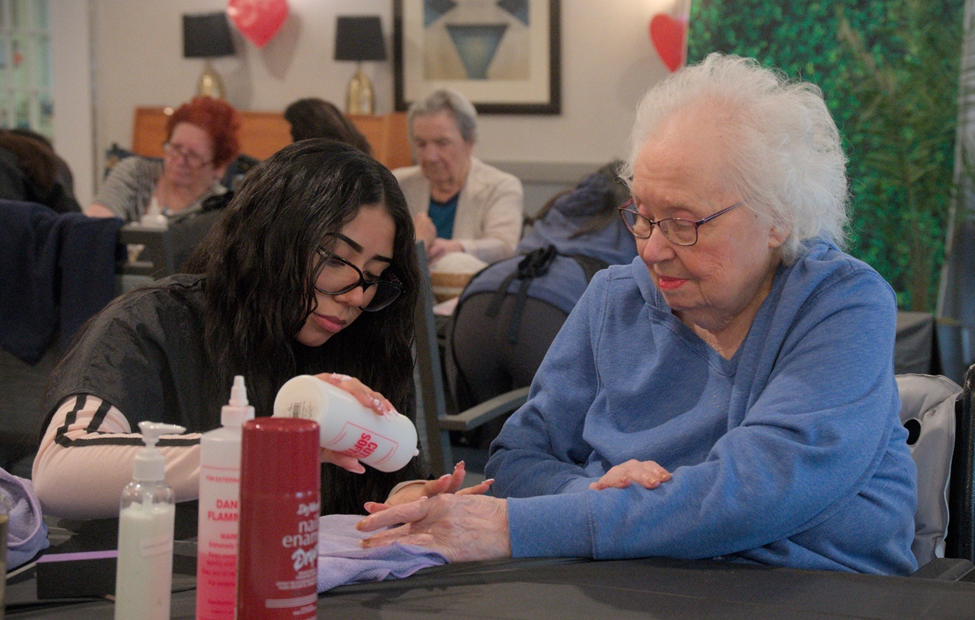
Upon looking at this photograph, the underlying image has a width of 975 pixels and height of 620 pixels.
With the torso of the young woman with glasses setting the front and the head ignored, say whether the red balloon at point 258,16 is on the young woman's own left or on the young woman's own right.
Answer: on the young woman's own left

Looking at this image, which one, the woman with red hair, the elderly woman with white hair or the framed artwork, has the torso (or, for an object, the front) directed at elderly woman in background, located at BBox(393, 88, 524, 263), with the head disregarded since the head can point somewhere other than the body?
the framed artwork

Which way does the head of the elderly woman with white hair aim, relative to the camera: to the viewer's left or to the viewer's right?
to the viewer's left

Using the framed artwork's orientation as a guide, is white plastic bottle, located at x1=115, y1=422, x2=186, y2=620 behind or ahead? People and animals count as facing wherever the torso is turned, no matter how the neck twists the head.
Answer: ahead

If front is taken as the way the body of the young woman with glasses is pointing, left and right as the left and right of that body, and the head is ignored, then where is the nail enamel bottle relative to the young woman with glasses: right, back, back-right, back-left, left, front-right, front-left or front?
front-right

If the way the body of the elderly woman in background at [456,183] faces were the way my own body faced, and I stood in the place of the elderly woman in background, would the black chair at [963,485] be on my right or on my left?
on my left

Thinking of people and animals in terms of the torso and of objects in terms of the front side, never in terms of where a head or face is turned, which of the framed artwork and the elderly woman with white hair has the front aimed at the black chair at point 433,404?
the framed artwork

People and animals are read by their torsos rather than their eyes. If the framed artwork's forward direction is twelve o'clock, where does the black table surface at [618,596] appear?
The black table surface is roughly at 12 o'clock from the framed artwork.

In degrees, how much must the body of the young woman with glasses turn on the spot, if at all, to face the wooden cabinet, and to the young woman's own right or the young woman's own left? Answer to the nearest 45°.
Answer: approximately 135° to the young woman's own left
